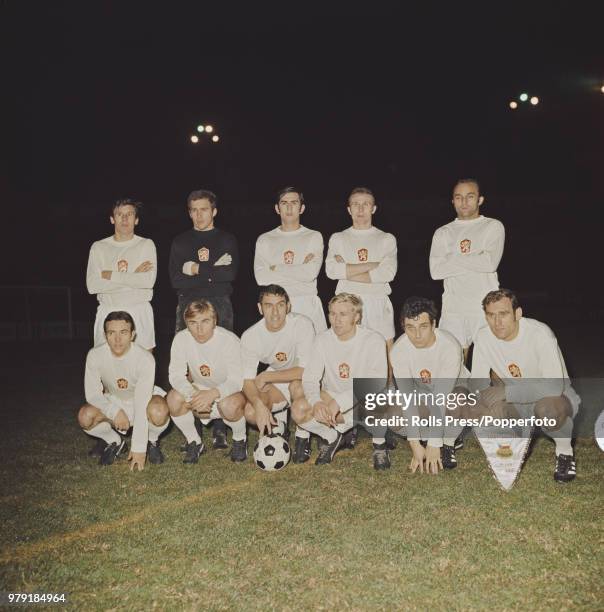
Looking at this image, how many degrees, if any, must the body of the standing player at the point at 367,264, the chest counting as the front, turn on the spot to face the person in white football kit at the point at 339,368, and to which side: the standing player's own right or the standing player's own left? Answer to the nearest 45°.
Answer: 0° — they already face them
